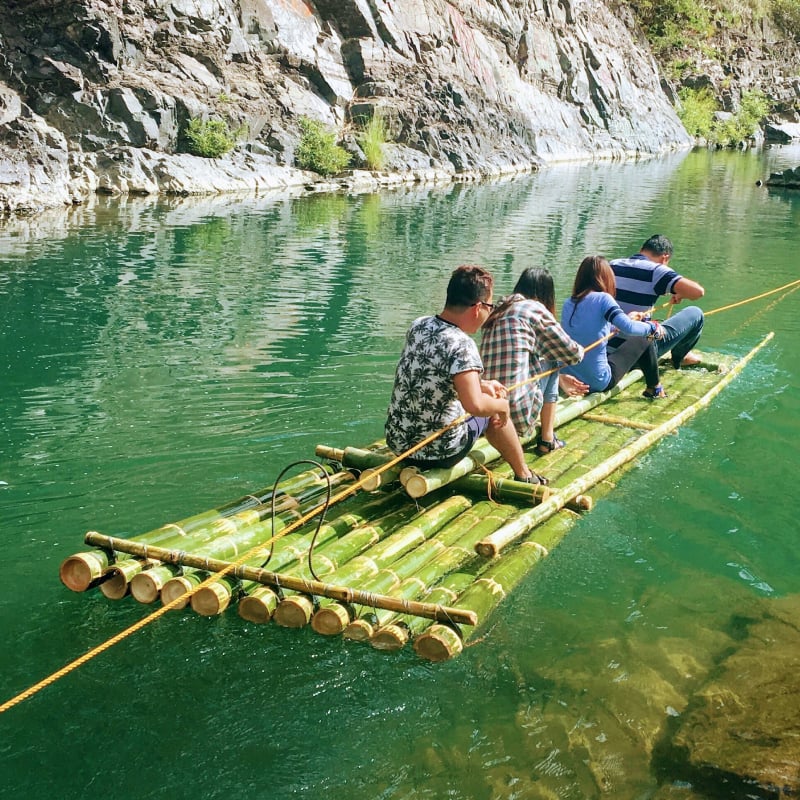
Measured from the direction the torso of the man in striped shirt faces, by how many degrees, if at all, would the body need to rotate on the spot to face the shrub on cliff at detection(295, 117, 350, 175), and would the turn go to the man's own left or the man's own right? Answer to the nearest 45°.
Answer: approximately 90° to the man's own left

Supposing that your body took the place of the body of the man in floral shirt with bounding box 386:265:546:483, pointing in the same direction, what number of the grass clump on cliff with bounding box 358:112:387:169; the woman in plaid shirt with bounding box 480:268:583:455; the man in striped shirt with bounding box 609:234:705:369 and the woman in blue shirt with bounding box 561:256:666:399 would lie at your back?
0

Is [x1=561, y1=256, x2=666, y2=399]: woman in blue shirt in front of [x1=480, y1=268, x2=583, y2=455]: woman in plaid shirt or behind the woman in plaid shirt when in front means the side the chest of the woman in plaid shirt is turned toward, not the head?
in front

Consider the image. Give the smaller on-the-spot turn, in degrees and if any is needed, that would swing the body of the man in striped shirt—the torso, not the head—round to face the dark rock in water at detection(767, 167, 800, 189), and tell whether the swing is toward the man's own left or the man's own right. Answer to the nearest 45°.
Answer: approximately 45° to the man's own left

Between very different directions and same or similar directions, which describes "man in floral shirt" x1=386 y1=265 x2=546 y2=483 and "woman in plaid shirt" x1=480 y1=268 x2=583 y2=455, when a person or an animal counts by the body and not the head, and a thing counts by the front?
same or similar directions

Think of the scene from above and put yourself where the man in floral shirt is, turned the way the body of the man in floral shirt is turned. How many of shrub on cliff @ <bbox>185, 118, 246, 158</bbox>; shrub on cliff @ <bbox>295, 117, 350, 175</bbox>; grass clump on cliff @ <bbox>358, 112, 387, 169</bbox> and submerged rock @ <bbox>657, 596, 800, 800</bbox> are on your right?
1

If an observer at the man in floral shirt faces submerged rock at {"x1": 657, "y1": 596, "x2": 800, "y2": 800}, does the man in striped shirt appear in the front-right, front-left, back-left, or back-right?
back-left

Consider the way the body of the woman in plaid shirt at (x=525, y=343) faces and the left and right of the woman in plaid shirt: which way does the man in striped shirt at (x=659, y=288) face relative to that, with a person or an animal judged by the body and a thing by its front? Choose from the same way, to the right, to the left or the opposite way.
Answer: the same way

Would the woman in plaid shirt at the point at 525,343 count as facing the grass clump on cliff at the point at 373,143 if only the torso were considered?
no

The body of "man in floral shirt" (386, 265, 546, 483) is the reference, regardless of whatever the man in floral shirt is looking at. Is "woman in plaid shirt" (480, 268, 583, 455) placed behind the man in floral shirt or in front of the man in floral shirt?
in front

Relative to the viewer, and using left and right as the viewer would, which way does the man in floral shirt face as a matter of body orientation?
facing away from the viewer and to the right of the viewer

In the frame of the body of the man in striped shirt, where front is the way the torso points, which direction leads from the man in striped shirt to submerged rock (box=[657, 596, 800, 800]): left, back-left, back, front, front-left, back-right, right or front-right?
back-right

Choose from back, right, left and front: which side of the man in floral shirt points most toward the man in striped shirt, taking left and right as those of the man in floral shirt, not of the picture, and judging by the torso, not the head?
front

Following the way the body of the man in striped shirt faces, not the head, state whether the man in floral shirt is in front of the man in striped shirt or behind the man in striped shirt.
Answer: behind

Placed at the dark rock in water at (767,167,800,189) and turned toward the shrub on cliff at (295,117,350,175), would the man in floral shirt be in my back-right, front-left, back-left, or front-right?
front-left

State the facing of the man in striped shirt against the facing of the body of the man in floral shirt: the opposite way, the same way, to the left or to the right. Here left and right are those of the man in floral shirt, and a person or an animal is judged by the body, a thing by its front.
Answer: the same way

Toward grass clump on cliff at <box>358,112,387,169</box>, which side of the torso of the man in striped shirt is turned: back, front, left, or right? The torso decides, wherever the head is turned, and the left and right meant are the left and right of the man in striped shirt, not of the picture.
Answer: left

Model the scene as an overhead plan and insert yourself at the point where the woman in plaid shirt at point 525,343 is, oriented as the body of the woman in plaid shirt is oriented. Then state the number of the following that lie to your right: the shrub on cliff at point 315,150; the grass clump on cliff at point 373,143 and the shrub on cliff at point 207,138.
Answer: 0

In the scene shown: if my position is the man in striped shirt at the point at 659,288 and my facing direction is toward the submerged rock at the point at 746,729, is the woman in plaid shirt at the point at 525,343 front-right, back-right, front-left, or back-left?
front-right

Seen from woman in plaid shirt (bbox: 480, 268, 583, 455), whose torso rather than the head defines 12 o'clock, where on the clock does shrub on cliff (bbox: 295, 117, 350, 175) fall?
The shrub on cliff is roughly at 10 o'clock from the woman in plaid shirt.
